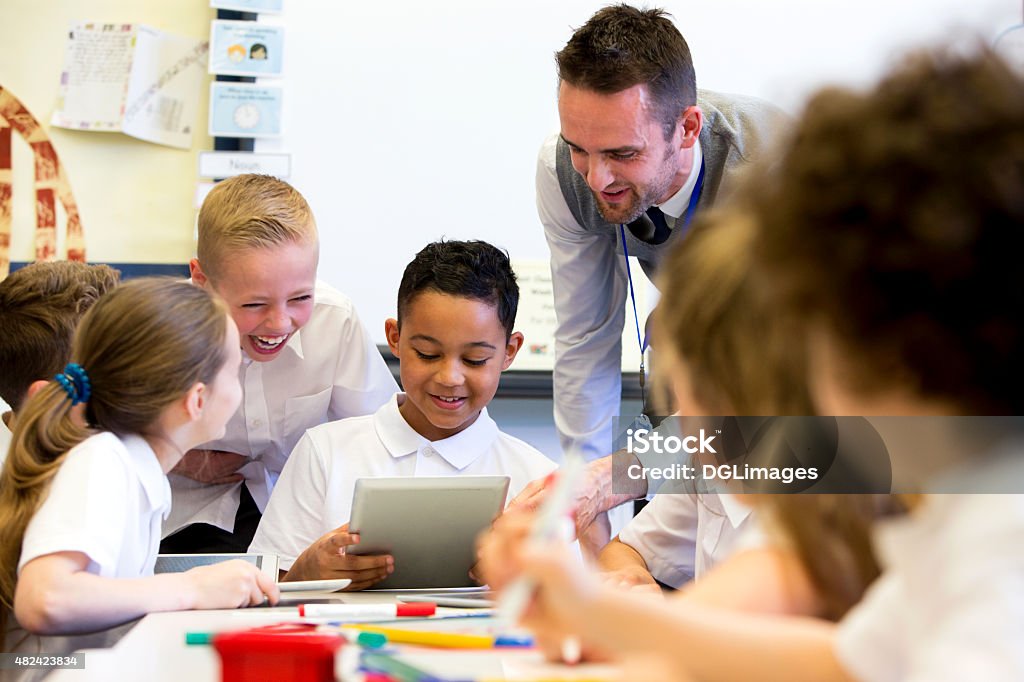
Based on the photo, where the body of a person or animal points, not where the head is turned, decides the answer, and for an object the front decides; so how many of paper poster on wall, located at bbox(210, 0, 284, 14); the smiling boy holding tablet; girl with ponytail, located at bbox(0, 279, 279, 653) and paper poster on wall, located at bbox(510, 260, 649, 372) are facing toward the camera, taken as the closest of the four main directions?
3

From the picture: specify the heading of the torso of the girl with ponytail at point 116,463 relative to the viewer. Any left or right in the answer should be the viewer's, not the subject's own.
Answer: facing to the right of the viewer

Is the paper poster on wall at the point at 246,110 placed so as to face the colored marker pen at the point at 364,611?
yes

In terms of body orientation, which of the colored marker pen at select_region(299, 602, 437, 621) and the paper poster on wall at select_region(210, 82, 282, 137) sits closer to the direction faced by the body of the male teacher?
the colored marker pen

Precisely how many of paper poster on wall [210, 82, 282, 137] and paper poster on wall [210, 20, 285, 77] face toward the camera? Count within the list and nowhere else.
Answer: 2

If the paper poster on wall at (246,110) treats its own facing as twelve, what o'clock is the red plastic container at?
The red plastic container is roughly at 12 o'clock from the paper poster on wall.
